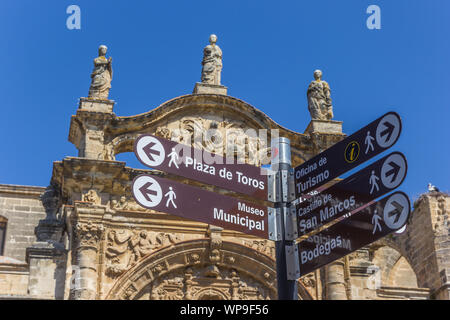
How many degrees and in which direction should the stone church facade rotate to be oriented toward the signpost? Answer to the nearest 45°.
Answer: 0° — it already faces it

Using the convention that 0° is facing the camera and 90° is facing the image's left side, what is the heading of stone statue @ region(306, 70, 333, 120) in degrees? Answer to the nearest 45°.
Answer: approximately 0°

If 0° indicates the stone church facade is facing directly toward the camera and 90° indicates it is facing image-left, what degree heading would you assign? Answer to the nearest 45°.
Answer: approximately 0°

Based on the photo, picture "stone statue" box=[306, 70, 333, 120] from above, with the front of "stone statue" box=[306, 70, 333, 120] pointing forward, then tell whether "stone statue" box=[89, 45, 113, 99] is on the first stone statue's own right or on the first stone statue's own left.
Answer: on the first stone statue's own right

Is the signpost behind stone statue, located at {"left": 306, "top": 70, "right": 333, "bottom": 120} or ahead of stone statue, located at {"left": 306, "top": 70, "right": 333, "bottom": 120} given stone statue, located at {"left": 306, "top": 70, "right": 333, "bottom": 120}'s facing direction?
ahead

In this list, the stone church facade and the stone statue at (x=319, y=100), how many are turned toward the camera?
2

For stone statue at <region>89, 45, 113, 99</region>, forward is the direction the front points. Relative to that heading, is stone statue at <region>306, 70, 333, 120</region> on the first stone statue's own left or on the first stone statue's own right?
on the first stone statue's own left

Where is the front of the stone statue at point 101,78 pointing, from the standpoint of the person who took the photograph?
facing the viewer and to the right of the viewer

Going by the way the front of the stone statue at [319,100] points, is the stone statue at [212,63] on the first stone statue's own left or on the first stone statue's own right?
on the first stone statue's own right
